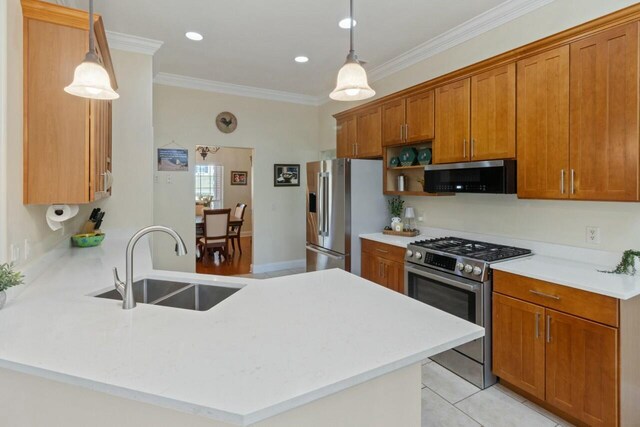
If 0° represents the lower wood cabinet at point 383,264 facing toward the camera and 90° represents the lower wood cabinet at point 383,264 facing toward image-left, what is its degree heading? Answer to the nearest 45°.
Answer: approximately 45°

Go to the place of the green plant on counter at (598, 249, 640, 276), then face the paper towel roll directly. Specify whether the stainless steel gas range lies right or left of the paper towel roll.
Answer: right

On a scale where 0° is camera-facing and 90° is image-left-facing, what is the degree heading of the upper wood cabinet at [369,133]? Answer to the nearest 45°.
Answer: approximately 45°

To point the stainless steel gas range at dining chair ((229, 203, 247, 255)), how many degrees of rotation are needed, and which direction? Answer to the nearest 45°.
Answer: approximately 90° to its right

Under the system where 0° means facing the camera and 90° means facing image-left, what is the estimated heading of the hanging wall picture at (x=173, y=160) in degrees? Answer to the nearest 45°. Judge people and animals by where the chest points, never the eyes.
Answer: approximately 0°

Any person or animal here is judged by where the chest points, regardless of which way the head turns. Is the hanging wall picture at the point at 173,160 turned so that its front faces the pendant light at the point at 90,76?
yes
